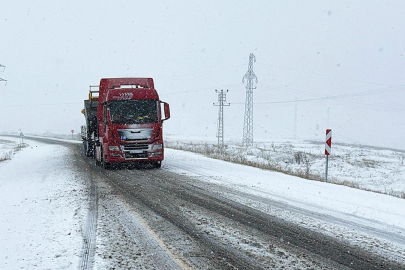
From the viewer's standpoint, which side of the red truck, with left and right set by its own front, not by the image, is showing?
front
